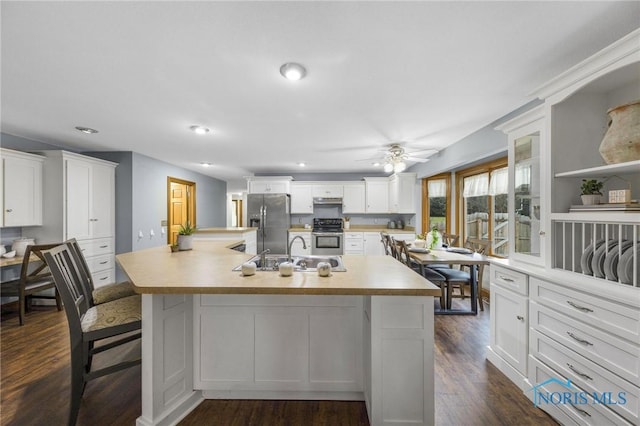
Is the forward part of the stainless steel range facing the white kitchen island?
yes

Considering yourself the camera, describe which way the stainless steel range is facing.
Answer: facing the viewer

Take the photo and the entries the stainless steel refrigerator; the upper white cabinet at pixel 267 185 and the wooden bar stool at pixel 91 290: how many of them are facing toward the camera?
2

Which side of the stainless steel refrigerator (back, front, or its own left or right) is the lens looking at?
front

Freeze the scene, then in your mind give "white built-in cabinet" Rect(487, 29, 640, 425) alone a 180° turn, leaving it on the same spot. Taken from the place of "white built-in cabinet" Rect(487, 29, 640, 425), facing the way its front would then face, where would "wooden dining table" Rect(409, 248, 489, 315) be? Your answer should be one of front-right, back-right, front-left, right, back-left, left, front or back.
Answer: left

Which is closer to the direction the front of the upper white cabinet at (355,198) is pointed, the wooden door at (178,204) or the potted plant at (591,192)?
the potted plant

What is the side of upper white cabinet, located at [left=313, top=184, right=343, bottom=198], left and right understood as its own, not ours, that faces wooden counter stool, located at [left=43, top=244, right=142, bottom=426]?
front

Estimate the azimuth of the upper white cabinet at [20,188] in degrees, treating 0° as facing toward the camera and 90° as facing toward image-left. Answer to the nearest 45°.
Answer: approximately 315°

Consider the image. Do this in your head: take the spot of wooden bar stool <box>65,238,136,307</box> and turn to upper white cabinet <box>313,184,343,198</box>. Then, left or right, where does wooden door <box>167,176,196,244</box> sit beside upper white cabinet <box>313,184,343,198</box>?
left

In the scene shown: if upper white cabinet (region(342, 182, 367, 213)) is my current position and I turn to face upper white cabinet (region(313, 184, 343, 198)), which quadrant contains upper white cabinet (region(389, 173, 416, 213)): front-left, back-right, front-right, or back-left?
back-left

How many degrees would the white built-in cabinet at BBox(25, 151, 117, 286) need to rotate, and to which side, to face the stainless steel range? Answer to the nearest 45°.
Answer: approximately 45° to its left

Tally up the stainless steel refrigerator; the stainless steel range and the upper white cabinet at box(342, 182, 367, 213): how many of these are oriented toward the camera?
3

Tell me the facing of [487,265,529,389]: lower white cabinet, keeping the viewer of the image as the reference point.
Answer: facing the viewer and to the left of the viewer

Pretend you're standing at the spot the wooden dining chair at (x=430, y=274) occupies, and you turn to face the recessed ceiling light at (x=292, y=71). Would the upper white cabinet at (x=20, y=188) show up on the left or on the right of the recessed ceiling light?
right

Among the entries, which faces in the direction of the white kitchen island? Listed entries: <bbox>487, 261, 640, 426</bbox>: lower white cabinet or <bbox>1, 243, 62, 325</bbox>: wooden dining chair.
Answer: the lower white cabinet

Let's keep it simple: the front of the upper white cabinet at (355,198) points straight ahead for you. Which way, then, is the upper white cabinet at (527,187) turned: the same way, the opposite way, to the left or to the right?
to the right

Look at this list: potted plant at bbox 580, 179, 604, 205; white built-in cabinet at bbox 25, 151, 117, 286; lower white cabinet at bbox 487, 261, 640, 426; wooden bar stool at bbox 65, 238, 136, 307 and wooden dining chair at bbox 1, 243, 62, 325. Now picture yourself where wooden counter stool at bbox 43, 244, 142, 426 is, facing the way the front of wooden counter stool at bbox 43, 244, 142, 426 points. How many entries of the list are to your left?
3

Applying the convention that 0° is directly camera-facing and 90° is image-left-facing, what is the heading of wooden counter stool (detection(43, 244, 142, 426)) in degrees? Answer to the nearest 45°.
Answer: approximately 270°

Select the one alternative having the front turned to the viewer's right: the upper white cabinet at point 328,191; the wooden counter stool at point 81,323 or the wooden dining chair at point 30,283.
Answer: the wooden counter stool at point 81,323

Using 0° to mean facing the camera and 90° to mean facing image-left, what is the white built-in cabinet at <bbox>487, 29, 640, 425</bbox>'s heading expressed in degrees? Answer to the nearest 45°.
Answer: approximately 45°

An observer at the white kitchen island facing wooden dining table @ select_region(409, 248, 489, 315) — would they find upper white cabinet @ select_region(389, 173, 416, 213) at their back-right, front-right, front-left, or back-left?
front-left
